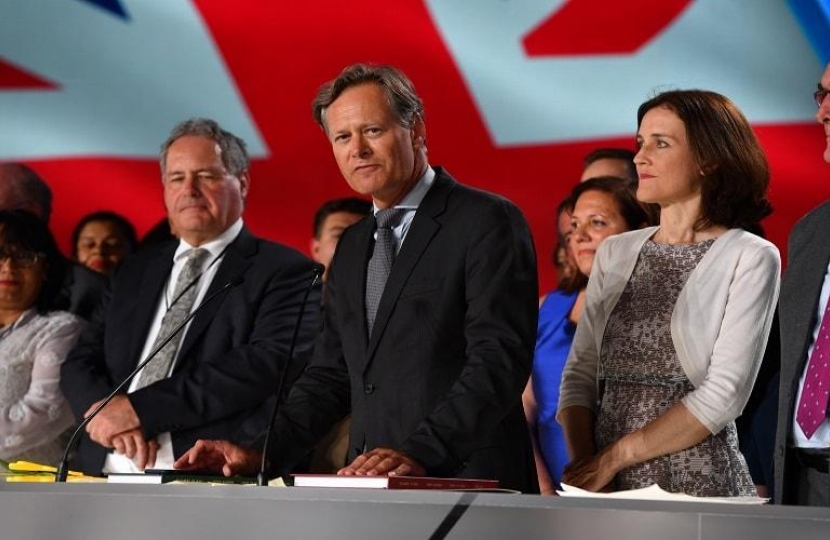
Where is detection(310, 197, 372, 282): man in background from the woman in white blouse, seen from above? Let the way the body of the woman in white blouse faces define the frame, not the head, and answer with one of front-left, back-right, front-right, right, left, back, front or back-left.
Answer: back-left

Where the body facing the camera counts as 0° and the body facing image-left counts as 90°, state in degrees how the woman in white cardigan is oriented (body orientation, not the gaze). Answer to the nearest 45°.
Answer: approximately 45°

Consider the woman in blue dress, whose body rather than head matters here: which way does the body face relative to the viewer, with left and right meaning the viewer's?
facing the viewer and to the left of the viewer

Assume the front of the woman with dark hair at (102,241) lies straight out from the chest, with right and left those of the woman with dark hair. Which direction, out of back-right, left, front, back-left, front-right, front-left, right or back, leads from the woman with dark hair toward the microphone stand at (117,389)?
front-left

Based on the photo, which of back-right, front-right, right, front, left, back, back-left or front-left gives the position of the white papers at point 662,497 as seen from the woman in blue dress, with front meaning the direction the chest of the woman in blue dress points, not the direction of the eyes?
front-left

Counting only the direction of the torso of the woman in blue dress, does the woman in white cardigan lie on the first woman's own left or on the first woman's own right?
on the first woman's own left

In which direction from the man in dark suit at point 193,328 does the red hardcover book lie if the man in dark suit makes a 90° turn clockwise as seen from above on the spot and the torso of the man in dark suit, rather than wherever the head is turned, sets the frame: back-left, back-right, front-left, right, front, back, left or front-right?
back-left

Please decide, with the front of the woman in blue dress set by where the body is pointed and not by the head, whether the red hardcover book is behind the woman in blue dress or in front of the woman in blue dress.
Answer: in front

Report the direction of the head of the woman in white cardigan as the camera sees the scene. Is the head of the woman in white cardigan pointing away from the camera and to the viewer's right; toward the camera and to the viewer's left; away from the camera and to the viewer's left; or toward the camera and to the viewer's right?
toward the camera and to the viewer's left

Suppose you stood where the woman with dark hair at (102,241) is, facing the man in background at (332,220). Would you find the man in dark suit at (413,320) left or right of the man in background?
right

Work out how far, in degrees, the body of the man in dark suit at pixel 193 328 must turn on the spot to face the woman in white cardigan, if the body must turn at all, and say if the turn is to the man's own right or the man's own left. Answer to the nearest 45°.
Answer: approximately 90° to the man's own left
